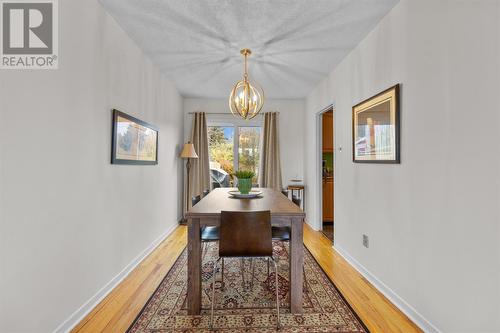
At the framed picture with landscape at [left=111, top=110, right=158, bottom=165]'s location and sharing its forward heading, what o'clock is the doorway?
The doorway is roughly at 10 o'clock from the framed picture with landscape.

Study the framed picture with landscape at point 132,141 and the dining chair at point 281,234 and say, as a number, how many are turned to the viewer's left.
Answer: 1

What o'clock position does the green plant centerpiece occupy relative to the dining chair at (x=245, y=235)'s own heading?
The green plant centerpiece is roughly at 12 o'clock from the dining chair.

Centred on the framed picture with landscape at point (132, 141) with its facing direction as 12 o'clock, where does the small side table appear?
The small side table is roughly at 10 o'clock from the framed picture with landscape.

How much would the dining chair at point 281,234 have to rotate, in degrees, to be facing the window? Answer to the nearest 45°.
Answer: approximately 90° to its right

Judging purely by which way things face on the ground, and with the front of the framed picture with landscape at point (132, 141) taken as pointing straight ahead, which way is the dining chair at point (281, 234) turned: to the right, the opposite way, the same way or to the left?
the opposite way

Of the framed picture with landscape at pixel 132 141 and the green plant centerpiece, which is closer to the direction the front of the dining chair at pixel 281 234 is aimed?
the framed picture with landscape

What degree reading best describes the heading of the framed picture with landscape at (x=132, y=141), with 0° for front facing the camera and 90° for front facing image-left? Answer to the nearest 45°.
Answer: approximately 315°

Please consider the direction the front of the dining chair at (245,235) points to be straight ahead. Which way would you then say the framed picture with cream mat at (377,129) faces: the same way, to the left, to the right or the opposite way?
to the left

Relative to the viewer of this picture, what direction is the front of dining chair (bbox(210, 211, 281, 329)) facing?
facing away from the viewer

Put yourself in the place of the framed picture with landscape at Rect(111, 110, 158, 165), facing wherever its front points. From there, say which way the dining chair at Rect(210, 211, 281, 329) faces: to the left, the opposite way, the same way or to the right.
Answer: to the left
